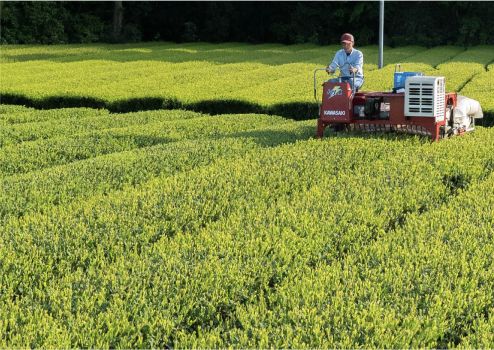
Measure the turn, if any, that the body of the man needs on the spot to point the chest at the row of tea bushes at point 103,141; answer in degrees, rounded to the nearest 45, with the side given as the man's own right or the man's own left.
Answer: approximately 45° to the man's own right

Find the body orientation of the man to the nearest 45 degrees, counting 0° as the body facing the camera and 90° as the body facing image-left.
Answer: approximately 45°

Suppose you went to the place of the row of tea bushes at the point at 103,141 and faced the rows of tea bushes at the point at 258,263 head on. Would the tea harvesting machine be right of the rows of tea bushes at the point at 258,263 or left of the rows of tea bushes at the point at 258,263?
left
